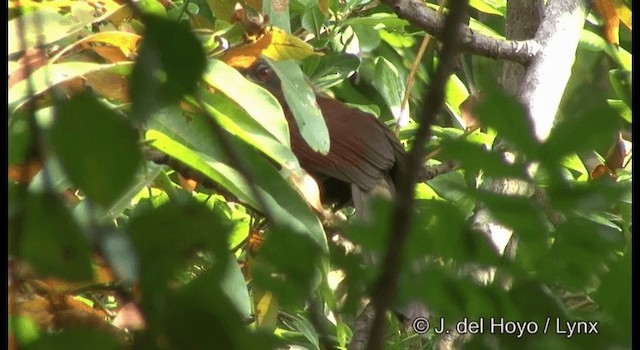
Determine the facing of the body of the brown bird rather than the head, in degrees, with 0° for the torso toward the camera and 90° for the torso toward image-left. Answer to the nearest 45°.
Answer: approximately 90°
